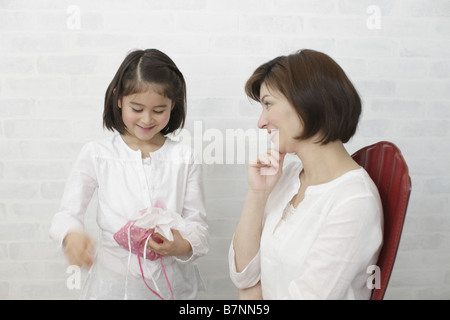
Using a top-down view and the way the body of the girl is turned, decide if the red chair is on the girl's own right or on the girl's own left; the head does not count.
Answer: on the girl's own left

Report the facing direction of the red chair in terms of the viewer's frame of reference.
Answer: facing the viewer and to the left of the viewer

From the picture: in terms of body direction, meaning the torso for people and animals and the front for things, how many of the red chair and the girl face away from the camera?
0

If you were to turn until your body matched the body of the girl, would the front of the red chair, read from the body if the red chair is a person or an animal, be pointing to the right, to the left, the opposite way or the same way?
to the right

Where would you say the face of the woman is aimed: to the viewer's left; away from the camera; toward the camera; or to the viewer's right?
to the viewer's left

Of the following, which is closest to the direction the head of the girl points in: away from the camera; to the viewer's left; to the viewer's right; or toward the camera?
toward the camera

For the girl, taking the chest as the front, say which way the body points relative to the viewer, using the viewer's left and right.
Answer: facing the viewer
